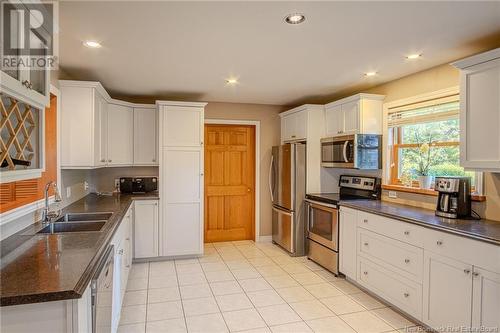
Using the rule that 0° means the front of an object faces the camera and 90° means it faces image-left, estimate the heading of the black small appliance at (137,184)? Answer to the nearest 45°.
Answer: approximately 0°

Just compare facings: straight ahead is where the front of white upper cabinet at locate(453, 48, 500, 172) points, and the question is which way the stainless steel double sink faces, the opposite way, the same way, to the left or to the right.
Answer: the opposite way

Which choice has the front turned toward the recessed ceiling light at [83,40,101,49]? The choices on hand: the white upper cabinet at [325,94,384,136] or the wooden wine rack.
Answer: the white upper cabinet

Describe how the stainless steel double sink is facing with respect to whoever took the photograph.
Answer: facing to the right of the viewer

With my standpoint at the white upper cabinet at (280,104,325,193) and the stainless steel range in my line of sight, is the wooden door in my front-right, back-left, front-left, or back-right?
back-right

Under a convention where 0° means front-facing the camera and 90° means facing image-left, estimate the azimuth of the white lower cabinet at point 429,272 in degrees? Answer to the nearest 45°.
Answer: approximately 45°

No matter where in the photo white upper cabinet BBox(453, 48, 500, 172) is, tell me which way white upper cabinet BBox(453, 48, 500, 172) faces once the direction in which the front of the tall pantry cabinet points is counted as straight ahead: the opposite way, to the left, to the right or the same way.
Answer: to the right
